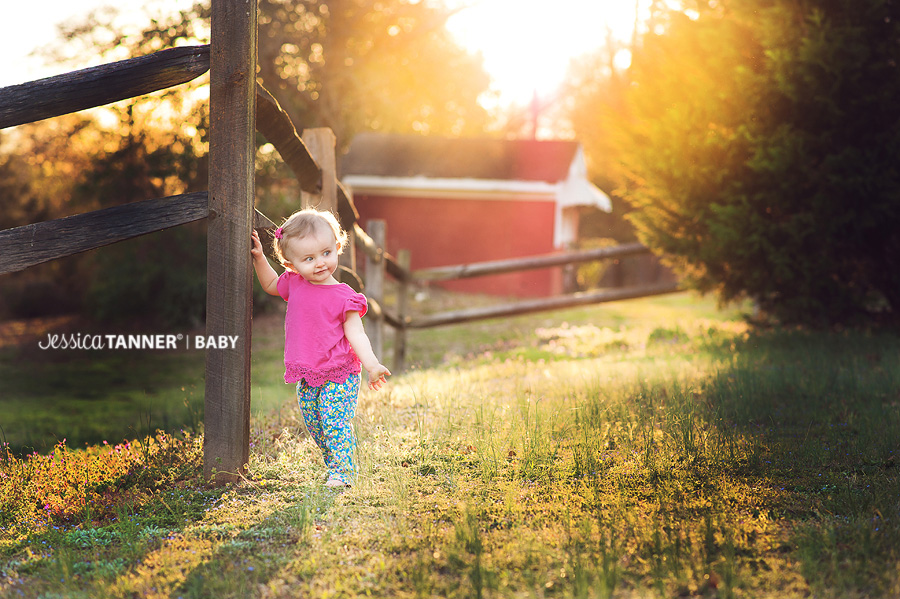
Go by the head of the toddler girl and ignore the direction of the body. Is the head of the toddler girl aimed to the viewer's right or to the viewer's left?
to the viewer's right

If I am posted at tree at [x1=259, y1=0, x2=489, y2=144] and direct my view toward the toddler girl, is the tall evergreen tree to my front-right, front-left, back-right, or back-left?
front-left

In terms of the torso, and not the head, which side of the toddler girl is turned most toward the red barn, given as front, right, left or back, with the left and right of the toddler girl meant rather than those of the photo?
back

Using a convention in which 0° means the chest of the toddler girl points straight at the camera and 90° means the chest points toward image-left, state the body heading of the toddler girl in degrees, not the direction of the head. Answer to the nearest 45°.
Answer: approximately 0°

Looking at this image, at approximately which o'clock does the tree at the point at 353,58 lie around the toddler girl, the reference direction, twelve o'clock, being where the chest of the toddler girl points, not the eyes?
The tree is roughly at 6 o'clock from the toddler girl.

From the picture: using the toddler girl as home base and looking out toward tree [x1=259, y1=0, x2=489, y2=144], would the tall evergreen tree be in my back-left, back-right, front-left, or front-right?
front-right

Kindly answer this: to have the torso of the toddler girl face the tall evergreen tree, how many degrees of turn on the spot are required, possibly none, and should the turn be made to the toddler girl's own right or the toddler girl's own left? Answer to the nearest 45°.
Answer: approximately 135° to the toddler girl's own left
